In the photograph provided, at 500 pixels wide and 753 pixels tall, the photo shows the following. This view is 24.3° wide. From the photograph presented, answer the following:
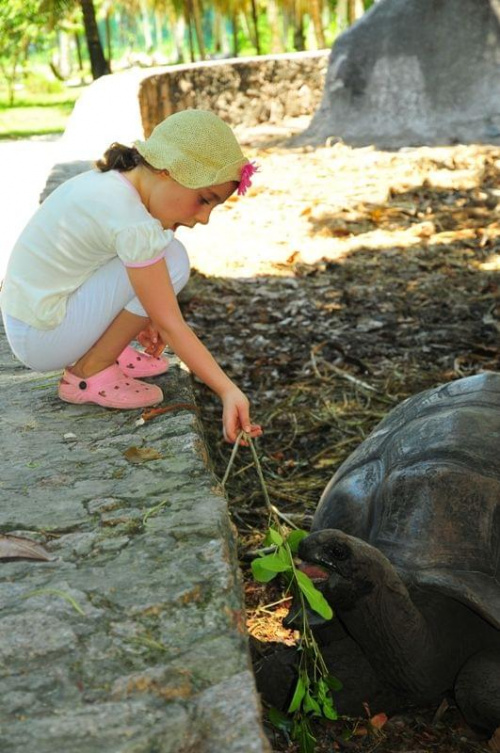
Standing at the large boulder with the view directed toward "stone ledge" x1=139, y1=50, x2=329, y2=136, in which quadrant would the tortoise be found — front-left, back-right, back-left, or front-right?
back-left

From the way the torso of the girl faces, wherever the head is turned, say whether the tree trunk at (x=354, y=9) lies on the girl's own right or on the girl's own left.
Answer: on the girl's own left

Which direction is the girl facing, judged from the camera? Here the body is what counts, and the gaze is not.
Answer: to the viewer's right

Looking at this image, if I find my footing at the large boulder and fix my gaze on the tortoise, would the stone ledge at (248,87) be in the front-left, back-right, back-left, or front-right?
back-right

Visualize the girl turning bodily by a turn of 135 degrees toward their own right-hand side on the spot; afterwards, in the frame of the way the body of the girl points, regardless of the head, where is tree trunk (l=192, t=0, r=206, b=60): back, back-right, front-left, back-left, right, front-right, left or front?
back-right

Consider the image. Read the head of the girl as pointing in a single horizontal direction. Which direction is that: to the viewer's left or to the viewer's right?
to the viewer's right

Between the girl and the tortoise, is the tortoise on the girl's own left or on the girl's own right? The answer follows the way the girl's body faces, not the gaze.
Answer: on the girl's own right
